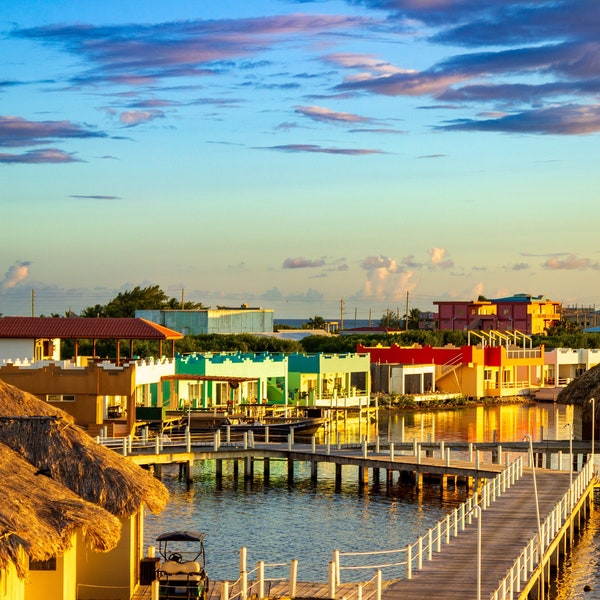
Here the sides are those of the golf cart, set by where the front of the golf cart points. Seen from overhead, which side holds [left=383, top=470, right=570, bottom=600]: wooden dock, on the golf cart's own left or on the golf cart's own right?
on the golf cart's own right

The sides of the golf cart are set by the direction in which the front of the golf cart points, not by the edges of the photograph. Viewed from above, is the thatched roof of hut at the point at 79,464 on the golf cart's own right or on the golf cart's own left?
on the golf cart's own left

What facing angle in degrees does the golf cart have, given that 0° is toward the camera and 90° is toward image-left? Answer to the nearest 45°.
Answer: approximately 180°
